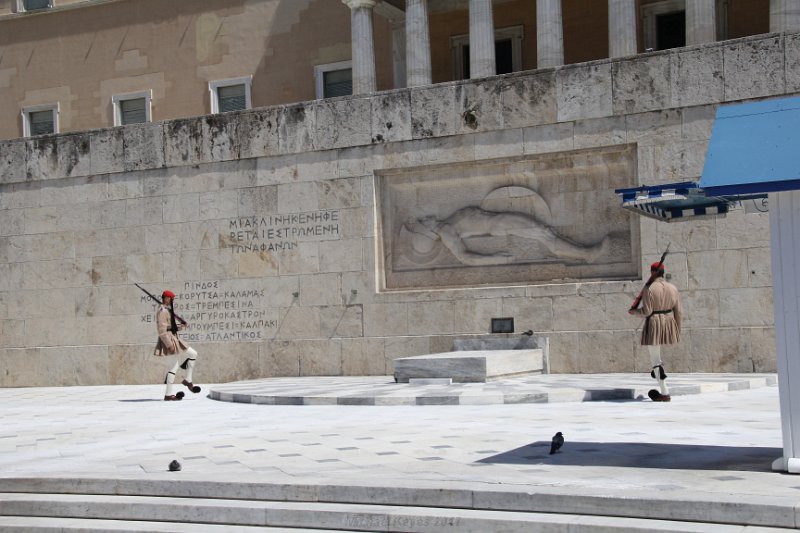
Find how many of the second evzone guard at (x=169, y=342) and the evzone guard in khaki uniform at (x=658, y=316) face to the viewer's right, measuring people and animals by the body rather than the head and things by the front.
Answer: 1

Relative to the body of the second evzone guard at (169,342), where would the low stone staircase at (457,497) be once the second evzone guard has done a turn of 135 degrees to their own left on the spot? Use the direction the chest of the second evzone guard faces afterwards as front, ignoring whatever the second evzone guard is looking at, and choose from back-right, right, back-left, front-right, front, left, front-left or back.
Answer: back-left

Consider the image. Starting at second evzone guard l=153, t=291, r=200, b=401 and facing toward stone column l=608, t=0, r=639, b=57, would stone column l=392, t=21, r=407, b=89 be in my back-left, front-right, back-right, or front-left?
front-left

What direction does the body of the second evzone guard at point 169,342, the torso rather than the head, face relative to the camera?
to the viewer's right

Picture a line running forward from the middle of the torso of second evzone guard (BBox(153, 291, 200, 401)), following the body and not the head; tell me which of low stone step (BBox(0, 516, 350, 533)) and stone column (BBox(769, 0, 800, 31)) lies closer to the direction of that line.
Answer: the stone column

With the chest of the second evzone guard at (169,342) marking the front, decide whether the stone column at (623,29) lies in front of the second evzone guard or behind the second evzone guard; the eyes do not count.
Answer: in front

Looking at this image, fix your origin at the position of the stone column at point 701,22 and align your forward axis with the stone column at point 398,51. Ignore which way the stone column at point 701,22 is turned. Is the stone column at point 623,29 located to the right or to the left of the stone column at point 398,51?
left

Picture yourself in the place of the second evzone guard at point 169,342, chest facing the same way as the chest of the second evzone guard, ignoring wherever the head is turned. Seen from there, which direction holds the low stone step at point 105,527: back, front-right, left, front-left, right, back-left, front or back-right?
right

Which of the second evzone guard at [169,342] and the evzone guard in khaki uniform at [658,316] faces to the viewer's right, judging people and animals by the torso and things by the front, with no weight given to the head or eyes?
the second evzone guard

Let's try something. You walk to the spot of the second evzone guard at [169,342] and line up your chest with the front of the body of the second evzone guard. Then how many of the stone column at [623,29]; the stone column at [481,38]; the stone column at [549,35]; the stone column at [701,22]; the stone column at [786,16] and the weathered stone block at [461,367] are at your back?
0

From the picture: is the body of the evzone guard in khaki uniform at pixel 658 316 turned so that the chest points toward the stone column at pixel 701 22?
no

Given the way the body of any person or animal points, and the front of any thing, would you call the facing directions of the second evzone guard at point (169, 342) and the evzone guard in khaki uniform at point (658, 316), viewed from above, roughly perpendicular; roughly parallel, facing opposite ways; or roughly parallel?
roughly perpendicular

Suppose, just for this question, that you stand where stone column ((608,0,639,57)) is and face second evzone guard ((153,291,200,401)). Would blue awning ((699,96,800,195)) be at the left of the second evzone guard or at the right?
left

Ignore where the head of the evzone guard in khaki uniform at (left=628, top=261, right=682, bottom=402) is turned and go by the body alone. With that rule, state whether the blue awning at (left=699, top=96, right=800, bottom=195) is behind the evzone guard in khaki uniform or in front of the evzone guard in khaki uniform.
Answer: behind

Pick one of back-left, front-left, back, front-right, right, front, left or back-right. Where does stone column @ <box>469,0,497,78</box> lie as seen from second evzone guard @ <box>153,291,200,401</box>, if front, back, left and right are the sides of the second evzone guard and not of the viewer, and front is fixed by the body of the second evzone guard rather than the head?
front-left
